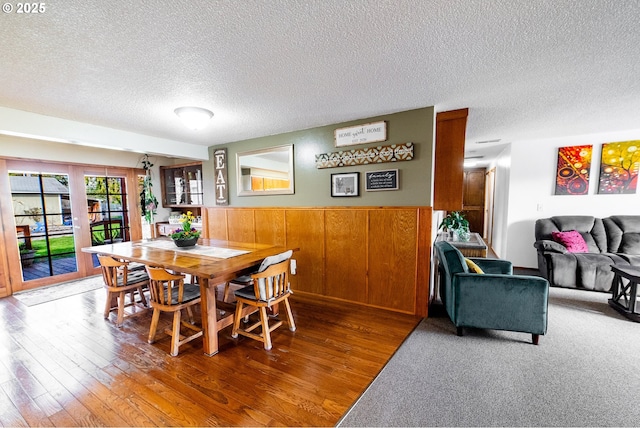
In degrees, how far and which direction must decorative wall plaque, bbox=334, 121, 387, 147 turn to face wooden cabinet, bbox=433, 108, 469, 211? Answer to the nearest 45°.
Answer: approximately 135° to its left

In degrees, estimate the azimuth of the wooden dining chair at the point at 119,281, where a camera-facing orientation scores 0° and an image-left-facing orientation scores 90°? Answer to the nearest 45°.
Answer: approximately 225°

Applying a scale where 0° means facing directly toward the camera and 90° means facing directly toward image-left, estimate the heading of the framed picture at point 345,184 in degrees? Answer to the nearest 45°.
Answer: approximately 45°

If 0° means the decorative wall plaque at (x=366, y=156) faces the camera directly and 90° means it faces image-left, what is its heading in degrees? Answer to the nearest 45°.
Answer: approximately 45°

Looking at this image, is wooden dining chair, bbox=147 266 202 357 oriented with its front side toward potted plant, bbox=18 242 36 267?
no

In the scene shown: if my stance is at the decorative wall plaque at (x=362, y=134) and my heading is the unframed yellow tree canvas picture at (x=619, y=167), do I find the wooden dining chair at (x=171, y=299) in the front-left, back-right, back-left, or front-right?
back-right

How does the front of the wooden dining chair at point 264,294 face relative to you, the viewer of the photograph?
facing away from the viewer and to the left of the viewer

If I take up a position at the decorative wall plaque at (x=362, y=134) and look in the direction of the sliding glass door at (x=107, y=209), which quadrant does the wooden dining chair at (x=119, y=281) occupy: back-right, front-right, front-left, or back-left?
front-left

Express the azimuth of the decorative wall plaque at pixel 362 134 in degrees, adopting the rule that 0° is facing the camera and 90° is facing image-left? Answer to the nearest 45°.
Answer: approximately 45°

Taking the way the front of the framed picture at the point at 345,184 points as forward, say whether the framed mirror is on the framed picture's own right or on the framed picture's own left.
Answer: on the framed picture's own right

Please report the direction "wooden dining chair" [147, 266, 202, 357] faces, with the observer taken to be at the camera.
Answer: facing away from the viewer and to the right of the viewer

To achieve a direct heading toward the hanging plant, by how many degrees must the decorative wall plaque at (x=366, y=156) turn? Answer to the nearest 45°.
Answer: approximately 45° to its right

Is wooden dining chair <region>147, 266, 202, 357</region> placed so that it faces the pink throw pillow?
no

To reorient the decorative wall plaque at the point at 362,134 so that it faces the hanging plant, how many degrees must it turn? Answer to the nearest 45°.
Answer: approximately 45° to its right

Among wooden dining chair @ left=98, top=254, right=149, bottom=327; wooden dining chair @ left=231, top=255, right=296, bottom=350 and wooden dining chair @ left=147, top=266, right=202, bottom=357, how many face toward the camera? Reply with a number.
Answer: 0

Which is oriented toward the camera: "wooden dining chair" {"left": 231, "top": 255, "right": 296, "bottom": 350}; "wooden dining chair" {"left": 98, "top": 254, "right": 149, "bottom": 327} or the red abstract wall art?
the red abstract wall art

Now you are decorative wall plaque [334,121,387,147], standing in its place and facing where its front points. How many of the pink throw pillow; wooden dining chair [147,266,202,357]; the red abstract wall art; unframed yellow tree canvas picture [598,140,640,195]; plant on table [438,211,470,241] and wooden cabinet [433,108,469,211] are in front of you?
1

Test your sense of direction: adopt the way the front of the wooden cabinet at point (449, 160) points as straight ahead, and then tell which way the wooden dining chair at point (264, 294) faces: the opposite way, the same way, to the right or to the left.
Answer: the opposite way
